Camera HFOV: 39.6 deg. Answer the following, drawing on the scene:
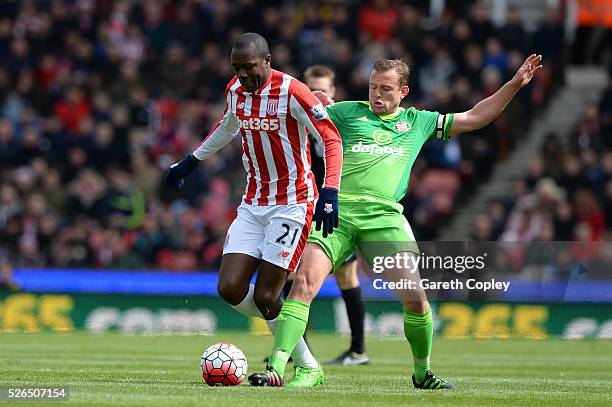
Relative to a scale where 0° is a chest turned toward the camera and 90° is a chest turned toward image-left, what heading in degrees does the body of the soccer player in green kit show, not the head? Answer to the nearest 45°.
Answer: approximately 0°

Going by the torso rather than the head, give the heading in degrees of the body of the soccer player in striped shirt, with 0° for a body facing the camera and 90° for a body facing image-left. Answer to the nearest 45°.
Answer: approximately 45°
